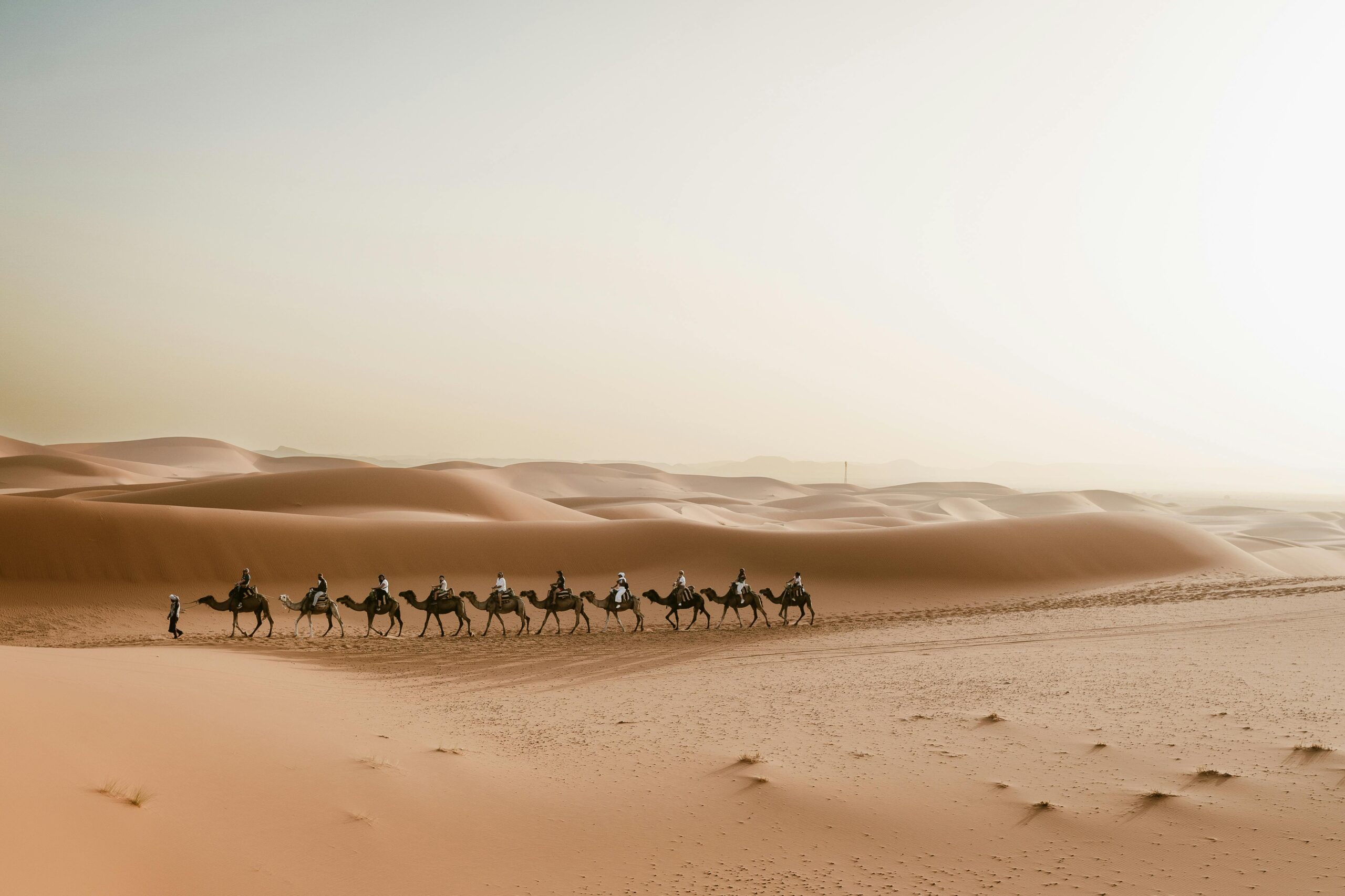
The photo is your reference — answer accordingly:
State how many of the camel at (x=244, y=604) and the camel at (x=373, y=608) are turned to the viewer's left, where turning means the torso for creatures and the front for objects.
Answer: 2

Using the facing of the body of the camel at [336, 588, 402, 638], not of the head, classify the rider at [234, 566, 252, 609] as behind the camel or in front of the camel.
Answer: in front

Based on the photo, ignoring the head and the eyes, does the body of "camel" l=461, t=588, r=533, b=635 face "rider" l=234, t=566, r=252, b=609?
yes

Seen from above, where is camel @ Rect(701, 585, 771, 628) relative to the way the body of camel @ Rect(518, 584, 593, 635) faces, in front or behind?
behind

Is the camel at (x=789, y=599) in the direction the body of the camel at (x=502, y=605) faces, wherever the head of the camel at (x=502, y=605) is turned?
no

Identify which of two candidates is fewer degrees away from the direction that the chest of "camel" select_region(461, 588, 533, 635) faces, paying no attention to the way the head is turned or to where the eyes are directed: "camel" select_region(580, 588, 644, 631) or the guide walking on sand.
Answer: the guide walking on sand

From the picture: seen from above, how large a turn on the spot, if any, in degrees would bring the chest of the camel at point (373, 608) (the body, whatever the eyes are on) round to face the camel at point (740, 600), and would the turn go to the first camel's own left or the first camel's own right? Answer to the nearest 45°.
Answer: approximately 180°

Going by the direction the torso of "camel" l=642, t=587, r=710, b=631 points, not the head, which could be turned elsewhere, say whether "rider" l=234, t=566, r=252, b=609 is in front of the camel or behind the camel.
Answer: in front

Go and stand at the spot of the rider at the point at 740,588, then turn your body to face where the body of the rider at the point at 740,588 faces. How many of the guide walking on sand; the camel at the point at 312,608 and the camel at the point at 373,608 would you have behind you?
0

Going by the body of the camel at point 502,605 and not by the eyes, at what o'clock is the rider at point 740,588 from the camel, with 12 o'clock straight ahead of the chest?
The rider is roughly at 6 o'clock from the camel.

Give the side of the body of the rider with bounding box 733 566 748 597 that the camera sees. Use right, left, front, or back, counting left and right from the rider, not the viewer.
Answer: left

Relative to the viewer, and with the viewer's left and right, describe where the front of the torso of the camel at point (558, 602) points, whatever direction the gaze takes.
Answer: facing to the left of the viewer

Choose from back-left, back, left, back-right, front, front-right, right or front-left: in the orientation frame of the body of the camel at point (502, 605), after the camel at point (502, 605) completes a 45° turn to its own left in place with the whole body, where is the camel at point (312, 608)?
front-right

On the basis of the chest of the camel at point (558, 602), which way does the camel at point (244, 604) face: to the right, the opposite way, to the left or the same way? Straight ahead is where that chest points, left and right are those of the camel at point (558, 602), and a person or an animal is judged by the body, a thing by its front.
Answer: the same way

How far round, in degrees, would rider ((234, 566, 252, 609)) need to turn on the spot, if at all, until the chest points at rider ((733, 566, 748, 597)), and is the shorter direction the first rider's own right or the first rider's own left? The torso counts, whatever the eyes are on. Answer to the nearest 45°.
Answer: approximately 180°

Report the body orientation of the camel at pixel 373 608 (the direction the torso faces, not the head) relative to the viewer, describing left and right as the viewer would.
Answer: facing to the left of the viewer

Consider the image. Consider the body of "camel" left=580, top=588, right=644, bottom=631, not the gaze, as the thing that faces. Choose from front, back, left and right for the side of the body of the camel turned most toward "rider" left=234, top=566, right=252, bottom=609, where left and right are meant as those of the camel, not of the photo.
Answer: front

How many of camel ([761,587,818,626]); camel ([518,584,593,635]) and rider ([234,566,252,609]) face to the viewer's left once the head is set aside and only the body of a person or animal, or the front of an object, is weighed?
3

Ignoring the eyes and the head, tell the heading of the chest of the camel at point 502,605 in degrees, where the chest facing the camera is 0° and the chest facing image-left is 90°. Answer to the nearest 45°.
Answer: approximately 90°

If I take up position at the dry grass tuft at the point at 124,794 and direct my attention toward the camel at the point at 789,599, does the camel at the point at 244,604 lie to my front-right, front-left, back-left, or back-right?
front-left

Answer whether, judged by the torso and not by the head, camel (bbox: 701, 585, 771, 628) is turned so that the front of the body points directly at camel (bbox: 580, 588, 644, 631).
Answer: yes
